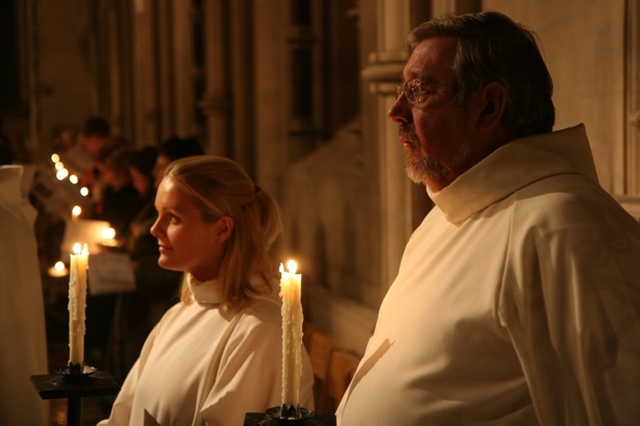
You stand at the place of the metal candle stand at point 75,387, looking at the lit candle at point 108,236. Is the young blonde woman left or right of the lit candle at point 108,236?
right

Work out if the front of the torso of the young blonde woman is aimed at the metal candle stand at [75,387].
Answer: yes

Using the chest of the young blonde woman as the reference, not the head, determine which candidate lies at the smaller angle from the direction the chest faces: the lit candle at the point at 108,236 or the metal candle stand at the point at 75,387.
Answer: the metal candle stand

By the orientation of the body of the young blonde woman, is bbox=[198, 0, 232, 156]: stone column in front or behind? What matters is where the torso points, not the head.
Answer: behind

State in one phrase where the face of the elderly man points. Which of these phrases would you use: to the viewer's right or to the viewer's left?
to the viewer's left

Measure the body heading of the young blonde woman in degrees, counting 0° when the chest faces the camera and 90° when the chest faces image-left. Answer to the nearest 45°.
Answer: approximately 45°

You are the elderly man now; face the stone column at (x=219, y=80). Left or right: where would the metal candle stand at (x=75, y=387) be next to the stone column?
left
